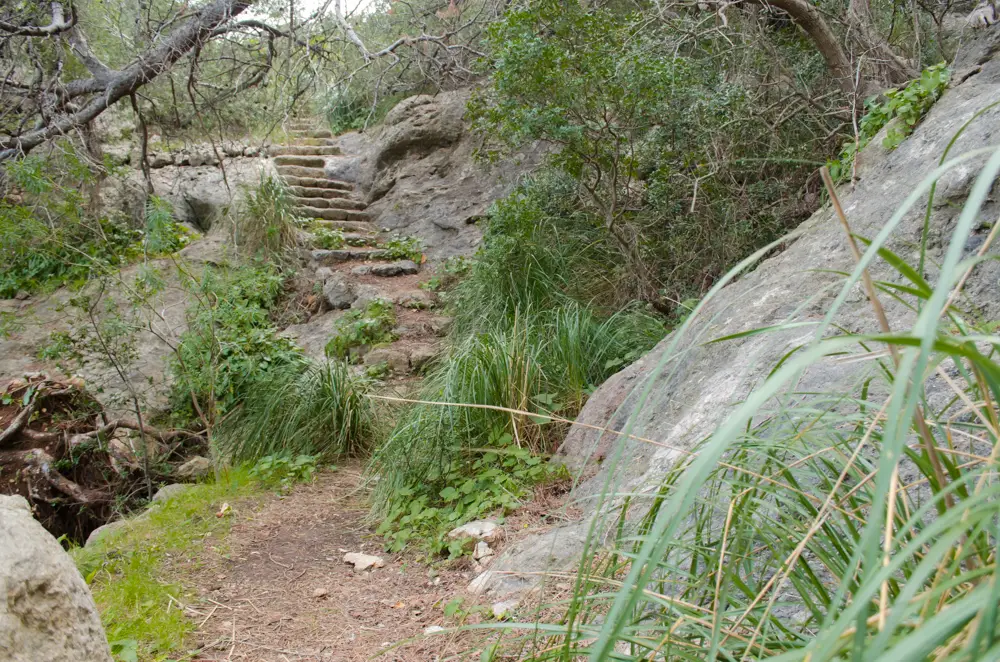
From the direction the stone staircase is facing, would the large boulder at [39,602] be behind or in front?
in front

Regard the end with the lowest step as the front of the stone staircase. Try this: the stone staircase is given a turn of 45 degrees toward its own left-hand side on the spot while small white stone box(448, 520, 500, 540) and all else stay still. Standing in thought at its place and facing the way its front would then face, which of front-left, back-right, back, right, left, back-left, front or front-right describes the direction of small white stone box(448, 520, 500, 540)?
front-right

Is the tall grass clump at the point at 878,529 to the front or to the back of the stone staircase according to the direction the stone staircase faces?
to the front

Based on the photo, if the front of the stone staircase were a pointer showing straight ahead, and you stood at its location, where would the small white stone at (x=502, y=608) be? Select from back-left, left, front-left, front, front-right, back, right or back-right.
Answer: front

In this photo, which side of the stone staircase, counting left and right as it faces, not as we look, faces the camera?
front

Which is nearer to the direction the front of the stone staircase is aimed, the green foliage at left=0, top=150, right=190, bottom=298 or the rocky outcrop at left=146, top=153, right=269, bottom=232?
the green foliage

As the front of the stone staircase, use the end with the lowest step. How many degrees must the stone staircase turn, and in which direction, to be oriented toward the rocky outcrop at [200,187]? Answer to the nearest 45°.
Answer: approximately 135° to its right

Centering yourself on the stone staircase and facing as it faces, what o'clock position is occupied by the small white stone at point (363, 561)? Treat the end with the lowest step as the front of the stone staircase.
The small white stone is roughly at 12 o'clock from the stone staircase.

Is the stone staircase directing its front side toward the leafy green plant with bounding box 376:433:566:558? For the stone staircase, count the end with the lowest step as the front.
yes

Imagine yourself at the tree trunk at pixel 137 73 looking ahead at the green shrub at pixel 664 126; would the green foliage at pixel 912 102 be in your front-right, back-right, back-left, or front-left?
front-right

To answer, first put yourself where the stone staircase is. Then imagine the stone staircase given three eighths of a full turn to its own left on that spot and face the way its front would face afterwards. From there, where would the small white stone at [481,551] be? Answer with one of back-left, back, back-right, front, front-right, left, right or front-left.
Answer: back-right

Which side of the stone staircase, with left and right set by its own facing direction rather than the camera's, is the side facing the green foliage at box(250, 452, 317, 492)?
front

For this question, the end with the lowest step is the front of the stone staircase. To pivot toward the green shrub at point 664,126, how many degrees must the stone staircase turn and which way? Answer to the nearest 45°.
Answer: approximately 45° to its left
